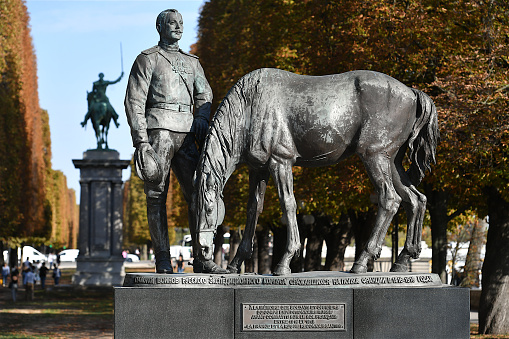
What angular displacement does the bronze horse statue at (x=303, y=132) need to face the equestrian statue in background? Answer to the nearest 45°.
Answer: approximately 90° to its right

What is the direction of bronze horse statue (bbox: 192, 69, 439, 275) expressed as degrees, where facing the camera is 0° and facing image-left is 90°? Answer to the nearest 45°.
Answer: approximately 90°

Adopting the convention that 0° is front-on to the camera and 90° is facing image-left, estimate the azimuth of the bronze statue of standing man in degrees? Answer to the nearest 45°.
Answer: approximately 315°

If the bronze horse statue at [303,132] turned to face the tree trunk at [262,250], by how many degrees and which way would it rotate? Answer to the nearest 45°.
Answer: approximately 90° to its right

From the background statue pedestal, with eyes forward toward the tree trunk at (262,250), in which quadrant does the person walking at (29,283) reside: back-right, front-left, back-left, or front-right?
back-right

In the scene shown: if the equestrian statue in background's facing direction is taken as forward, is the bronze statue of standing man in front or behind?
behind

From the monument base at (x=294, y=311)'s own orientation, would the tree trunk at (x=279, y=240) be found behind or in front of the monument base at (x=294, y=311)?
behind

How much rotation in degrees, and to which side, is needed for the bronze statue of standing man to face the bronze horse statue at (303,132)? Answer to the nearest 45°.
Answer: approximately 45° to its left
